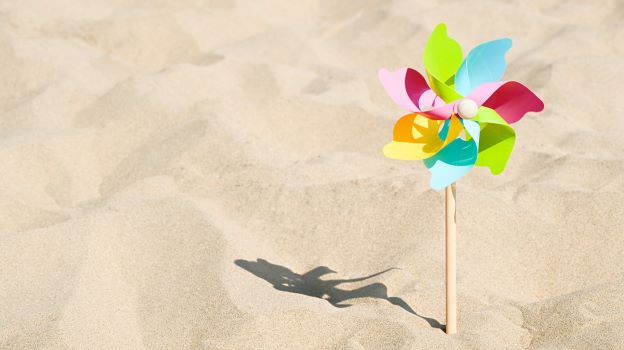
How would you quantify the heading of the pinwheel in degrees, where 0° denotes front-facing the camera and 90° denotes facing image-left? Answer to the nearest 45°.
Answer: approximately 315°
